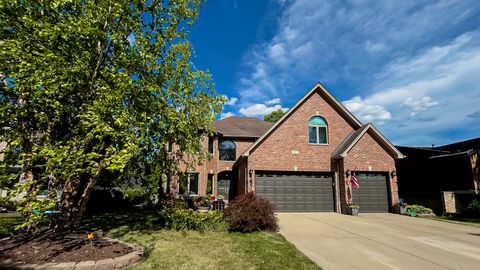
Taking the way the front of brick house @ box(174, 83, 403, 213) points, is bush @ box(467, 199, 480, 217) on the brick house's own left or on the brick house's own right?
on the brick house's own left

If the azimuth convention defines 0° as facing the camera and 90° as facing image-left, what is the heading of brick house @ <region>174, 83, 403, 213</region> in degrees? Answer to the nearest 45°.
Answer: approximately 0°

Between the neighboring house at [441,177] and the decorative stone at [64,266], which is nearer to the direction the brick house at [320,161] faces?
the decorative stone

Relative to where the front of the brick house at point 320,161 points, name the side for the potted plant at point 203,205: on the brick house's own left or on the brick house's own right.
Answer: on the brick house's own right

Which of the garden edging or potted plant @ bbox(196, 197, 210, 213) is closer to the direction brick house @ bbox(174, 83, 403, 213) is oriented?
the garden edging

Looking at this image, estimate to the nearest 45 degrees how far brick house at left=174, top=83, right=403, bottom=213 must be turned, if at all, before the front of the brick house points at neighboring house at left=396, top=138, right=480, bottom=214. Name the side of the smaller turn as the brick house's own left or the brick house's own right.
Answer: approximately 135° to the brick house's own left

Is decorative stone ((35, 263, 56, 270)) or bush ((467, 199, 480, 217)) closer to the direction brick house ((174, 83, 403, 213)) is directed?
the decorative stone

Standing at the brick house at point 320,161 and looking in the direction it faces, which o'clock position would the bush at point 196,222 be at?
The bush is roughly at 1 o'clock from the brick house.
